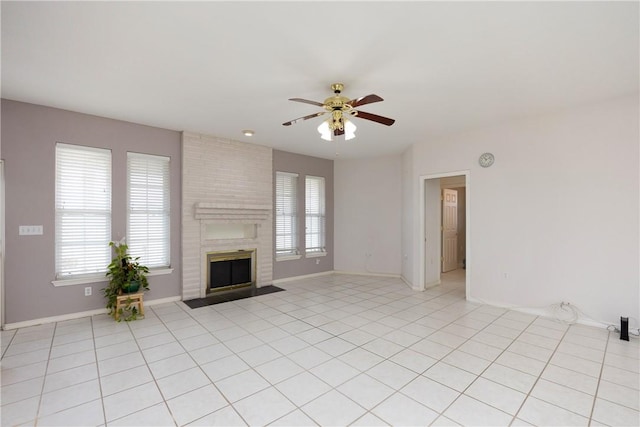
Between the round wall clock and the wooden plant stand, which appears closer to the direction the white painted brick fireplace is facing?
the round wall clock

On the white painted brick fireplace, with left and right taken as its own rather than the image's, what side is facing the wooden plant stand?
right

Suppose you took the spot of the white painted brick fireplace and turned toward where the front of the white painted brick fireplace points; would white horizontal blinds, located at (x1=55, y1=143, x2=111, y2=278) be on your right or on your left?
on your right

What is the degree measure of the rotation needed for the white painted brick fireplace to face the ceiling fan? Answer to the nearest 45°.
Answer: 0° — it already faces it

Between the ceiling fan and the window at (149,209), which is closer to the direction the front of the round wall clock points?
the ceiling fan

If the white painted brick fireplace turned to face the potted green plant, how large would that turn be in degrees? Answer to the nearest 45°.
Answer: approximately 90° to its right

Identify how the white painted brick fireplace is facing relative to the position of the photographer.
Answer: facing the viewer and to the right of the viewer

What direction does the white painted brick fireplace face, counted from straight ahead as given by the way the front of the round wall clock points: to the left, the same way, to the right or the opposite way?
to the left

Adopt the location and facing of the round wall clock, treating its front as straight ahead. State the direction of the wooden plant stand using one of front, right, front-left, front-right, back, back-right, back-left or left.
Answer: front-right

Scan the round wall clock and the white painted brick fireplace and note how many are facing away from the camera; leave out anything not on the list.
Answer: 0
